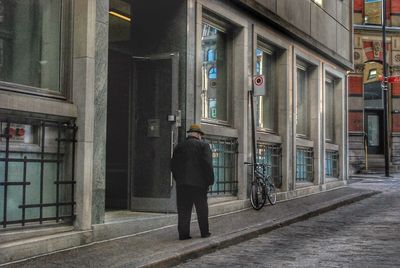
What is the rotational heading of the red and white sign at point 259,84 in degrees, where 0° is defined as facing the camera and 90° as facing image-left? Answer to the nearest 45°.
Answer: approximately 0°

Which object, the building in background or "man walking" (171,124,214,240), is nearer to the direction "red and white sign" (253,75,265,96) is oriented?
the man walking

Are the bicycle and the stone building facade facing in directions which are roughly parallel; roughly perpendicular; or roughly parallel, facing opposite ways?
roughly perpendicular

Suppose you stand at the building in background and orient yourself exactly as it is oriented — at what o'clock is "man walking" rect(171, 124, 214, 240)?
The man walking is roughly at 12 o'clock from the building in background.

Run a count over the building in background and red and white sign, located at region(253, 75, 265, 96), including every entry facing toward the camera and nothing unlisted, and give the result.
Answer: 2

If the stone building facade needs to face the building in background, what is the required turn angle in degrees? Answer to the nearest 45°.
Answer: approximately 90° to its left

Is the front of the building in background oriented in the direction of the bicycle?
yes

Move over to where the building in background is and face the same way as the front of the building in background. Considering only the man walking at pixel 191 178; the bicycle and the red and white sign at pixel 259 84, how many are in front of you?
3
